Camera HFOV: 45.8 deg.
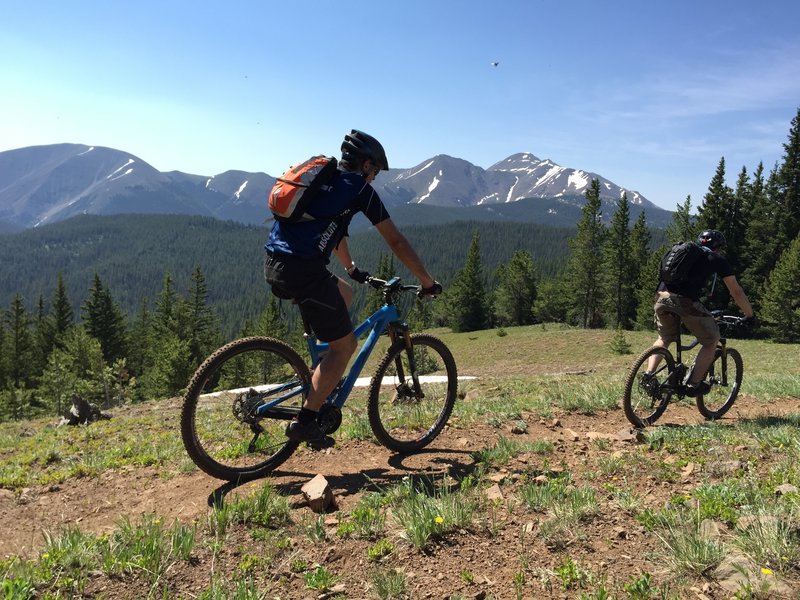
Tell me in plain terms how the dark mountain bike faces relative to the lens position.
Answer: facing away from the viewer and to the right of the viewer

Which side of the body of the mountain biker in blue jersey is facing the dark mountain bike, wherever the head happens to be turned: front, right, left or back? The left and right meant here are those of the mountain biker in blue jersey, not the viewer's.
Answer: front

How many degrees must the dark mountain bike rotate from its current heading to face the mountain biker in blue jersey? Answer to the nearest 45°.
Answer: approximately 180°

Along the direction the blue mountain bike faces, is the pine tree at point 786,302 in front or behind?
in front

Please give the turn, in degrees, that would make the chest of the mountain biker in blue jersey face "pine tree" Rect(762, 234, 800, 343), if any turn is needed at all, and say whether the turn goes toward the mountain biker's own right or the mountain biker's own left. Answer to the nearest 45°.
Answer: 0° — they already face it

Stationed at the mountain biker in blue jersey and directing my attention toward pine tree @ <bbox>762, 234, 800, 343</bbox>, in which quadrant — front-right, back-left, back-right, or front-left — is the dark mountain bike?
front-right

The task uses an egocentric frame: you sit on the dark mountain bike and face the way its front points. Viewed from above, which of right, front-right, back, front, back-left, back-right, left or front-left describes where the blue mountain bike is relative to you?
back

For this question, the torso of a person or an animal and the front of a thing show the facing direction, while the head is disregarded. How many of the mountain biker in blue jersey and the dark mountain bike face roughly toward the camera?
0

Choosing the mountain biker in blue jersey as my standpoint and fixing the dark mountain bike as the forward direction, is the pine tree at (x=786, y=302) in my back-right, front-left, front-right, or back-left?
front-left

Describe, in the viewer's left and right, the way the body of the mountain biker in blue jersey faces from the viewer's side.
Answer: facing away from the viewer and to the right of the viewer

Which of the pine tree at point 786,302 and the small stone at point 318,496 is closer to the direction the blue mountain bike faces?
the pine tree

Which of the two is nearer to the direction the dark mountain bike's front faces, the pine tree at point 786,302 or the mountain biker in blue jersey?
the pine tree
